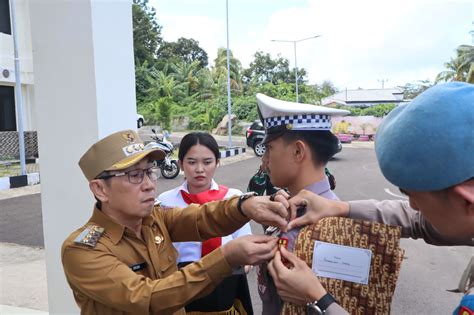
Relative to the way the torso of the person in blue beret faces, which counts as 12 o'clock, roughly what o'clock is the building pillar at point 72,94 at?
The building pillar is roughly at 1 o'clock from the person in blue beret.

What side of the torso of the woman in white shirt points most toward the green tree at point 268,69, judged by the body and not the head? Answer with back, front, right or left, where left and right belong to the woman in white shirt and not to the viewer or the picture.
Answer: back

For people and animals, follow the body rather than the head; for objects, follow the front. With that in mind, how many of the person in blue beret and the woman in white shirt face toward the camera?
1

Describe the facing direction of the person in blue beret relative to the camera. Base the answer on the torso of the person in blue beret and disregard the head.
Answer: to the viewer's left

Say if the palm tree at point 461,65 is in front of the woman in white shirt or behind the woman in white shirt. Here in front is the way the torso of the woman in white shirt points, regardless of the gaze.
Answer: behind

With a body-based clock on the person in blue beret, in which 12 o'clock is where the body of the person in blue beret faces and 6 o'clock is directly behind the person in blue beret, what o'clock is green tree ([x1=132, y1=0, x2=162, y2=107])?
The green tree is roughly at 2 o'clock from the person in blue beret.

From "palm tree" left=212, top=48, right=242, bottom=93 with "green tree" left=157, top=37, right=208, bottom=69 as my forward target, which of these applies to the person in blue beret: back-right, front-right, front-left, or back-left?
back-left

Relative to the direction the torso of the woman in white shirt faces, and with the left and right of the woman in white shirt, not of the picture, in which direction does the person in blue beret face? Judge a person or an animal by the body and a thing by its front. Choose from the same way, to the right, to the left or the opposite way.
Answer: to the right

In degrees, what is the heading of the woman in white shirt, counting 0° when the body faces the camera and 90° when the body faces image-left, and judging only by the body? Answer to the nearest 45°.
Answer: approximately 0°

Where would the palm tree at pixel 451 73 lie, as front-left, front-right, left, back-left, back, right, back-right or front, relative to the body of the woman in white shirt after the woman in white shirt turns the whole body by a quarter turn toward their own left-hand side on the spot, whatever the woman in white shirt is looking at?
front-left

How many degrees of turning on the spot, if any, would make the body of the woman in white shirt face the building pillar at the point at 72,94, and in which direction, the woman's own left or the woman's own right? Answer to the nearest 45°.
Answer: approximately 90° to the woman's own right

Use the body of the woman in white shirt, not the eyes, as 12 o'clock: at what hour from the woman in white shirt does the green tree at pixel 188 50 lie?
The green tree is roughly at 6 o'clock from the woman in white shirt.

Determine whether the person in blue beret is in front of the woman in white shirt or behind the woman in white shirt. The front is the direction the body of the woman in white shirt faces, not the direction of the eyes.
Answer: in front
